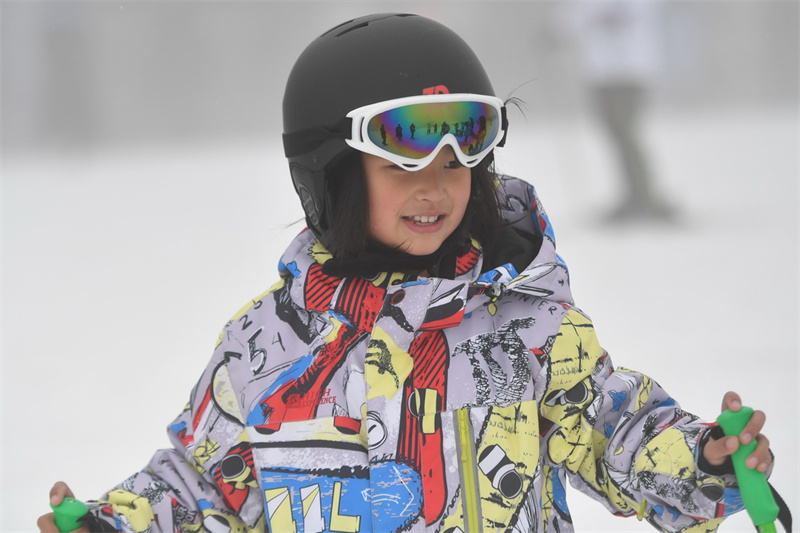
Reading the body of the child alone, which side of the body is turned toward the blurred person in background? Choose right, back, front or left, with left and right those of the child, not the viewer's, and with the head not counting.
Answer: back

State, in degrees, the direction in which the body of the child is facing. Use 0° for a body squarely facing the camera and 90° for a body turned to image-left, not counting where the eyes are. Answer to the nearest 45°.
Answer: approximately 0°
